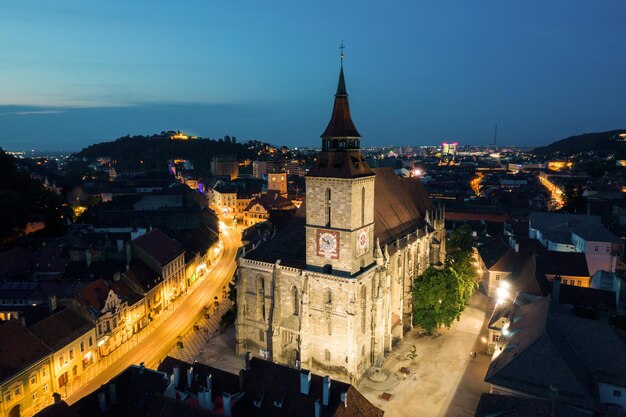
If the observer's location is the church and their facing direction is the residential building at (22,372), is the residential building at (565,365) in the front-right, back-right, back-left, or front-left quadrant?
back-left

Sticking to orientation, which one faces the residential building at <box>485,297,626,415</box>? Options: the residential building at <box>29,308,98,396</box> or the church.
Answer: the residential building at <box>29,308,98,396</box>

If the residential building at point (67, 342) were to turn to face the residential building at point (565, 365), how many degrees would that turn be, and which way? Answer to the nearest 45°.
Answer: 0° — it already faces it

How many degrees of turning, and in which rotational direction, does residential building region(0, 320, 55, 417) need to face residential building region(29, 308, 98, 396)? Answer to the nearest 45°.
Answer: approximately 90° to its left

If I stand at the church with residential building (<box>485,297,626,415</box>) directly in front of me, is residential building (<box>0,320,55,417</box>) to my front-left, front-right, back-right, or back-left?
back-right

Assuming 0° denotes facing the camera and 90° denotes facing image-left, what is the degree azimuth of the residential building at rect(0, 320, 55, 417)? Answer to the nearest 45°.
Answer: approximately 315°

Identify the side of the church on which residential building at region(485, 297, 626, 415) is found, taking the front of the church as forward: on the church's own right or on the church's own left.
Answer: on the church's own left

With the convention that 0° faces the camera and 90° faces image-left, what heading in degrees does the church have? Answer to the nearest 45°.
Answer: approximately 45°

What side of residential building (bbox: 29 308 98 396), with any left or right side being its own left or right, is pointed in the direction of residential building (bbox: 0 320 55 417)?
right

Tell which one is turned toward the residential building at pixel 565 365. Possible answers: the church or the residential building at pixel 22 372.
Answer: the residential building at pixel 22 372

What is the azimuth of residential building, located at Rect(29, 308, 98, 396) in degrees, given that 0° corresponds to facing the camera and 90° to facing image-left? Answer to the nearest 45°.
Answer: approximately 315°
